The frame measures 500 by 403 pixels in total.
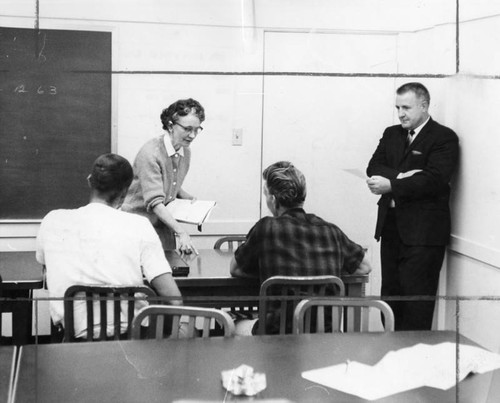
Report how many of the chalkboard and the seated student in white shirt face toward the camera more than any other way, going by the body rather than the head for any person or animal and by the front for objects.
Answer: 1

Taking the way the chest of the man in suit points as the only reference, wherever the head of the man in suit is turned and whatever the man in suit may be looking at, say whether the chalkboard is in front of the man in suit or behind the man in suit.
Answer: in front

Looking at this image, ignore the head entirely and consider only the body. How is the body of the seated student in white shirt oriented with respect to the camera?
away from the camera

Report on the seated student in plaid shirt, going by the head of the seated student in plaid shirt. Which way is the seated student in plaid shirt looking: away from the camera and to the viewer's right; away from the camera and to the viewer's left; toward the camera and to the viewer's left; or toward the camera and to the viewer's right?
away from the camera and to the viewer's left

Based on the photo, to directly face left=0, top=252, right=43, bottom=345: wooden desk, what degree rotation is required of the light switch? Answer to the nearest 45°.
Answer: approximately 90° to its right

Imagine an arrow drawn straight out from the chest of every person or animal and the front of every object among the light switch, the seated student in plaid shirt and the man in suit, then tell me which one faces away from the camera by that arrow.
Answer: the seated student in plaid shirt
